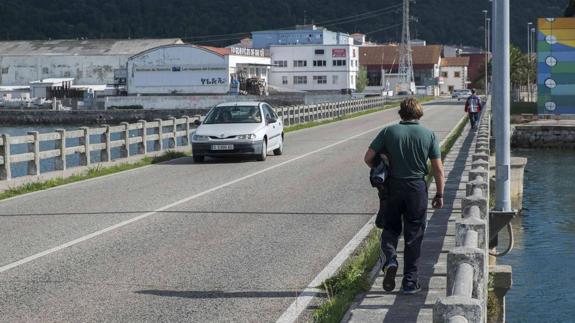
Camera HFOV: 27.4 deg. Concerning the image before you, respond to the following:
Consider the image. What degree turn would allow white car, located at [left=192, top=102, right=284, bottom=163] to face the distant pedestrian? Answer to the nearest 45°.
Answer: approximately 180°

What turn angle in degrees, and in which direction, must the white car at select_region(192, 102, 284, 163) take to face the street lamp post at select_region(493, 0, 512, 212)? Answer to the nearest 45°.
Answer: approximately 45° to its left

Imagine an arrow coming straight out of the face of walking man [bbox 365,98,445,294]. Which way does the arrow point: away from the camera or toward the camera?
away from the camera

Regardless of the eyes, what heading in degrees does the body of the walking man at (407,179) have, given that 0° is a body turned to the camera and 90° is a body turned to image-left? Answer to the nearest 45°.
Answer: approximately 180°

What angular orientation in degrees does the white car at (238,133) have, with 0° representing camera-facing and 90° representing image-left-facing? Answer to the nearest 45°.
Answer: approximately 45°

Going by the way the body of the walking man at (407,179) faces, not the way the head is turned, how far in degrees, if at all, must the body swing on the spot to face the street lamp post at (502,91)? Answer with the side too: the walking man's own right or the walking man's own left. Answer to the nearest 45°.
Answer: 0° — they already face it
